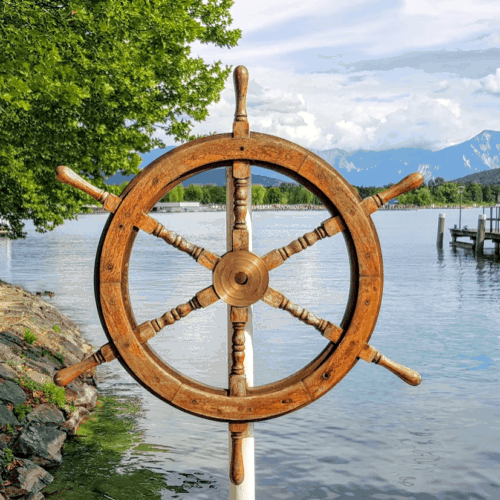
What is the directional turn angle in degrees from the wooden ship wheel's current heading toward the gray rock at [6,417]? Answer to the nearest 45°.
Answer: approximately 135° to its right

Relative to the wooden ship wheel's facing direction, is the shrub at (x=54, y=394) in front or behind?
behind

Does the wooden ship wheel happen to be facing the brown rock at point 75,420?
no

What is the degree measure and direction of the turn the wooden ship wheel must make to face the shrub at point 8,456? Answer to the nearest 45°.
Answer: approximately 135° to its right

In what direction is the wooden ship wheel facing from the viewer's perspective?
toward the camera

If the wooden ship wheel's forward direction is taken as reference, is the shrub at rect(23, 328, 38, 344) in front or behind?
behind

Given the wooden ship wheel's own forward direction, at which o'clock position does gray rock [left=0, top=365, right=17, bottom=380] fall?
The gray rock is roughly at 5 o'clock from the wooden ship wheel.

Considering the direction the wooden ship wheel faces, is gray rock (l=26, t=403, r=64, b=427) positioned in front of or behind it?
behind

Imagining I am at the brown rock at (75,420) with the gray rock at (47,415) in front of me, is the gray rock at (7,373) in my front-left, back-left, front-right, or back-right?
front-right

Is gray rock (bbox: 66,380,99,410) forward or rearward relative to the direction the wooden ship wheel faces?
rearward

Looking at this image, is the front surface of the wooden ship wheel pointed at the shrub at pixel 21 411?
no

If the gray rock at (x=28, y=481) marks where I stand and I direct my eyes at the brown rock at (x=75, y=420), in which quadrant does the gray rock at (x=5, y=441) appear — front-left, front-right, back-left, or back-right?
front-left

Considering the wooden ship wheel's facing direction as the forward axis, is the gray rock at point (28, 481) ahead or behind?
behind
